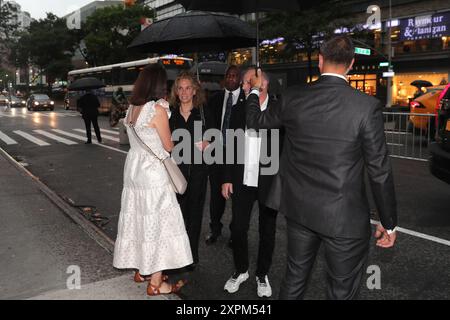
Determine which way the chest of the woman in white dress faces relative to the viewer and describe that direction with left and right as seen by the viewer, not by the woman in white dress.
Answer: facing away from the viewer and to the right of the viewer

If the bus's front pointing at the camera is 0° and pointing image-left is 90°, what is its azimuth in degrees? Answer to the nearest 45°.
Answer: approximately 315°

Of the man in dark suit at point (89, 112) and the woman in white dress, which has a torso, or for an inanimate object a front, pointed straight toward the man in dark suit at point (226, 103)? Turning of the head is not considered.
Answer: the woman in white dress

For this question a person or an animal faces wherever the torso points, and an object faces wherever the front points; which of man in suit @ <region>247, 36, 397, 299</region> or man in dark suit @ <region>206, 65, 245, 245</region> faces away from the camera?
the man in suit

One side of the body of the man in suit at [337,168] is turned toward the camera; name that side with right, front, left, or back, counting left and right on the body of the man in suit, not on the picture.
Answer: back

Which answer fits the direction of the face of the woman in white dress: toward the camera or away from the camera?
away from the camera

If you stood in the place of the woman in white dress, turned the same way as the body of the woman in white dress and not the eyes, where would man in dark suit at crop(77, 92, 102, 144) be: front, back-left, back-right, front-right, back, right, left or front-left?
front-left

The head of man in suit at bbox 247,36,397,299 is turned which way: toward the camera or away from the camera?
away from the camera
